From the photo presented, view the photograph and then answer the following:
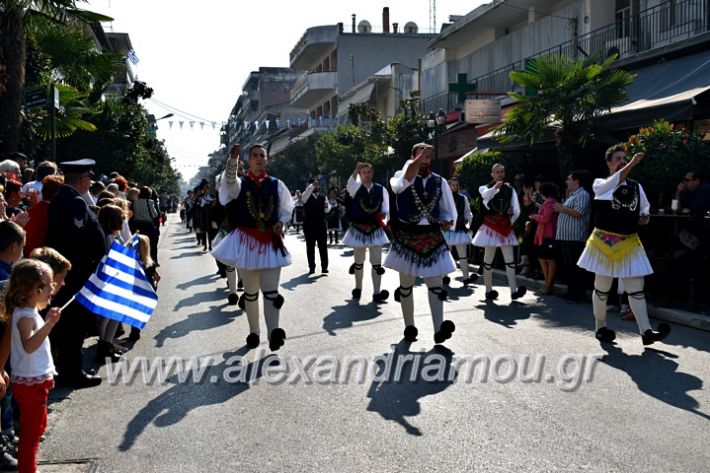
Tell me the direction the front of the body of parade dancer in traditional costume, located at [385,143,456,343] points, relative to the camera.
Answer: toward the camera

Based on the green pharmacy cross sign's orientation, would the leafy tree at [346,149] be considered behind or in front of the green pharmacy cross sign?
behind

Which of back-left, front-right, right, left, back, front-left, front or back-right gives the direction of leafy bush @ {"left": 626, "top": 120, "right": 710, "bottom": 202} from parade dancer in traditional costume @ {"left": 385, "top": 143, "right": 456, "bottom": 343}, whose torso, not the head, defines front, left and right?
back-left

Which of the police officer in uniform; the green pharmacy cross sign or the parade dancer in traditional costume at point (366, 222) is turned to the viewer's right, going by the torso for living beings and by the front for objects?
the police officer in uniform

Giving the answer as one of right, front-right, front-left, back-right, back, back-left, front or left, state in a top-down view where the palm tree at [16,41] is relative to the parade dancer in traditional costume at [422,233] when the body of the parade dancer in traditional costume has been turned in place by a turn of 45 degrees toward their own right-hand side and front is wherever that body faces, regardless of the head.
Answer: right

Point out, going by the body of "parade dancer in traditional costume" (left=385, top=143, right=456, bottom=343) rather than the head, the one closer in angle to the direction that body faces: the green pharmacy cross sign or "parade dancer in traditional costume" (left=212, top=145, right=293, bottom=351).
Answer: the parade dancer in traditional costume

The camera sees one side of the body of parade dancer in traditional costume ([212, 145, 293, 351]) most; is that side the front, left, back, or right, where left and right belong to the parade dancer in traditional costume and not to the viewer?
front

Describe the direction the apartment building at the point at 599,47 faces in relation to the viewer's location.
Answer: facing the viewer and to the left of the viewer

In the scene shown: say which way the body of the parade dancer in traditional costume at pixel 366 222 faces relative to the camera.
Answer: toward the camera

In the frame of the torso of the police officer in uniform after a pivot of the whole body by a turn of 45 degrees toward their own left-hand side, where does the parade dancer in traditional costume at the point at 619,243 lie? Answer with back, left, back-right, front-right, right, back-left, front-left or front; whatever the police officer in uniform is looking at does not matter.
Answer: front-right

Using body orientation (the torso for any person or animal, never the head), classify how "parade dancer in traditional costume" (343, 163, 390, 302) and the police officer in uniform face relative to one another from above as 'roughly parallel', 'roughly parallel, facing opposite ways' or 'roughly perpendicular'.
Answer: roughly perpendicular

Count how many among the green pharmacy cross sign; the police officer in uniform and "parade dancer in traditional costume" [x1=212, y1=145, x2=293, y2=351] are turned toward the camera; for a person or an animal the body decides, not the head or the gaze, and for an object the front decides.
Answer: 2

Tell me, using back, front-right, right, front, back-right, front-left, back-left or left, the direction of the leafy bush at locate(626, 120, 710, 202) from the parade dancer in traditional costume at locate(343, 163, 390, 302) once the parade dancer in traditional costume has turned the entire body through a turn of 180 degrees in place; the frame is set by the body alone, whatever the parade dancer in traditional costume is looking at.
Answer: right

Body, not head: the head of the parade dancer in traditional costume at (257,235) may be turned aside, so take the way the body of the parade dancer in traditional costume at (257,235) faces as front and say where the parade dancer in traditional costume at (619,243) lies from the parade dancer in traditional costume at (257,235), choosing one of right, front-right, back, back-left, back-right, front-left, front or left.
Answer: left

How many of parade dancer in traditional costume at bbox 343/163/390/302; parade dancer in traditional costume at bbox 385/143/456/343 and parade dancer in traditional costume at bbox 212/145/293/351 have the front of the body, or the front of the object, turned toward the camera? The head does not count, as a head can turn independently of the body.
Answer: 3

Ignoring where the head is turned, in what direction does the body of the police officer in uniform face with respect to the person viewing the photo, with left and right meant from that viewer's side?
facing to the right of the viewer
